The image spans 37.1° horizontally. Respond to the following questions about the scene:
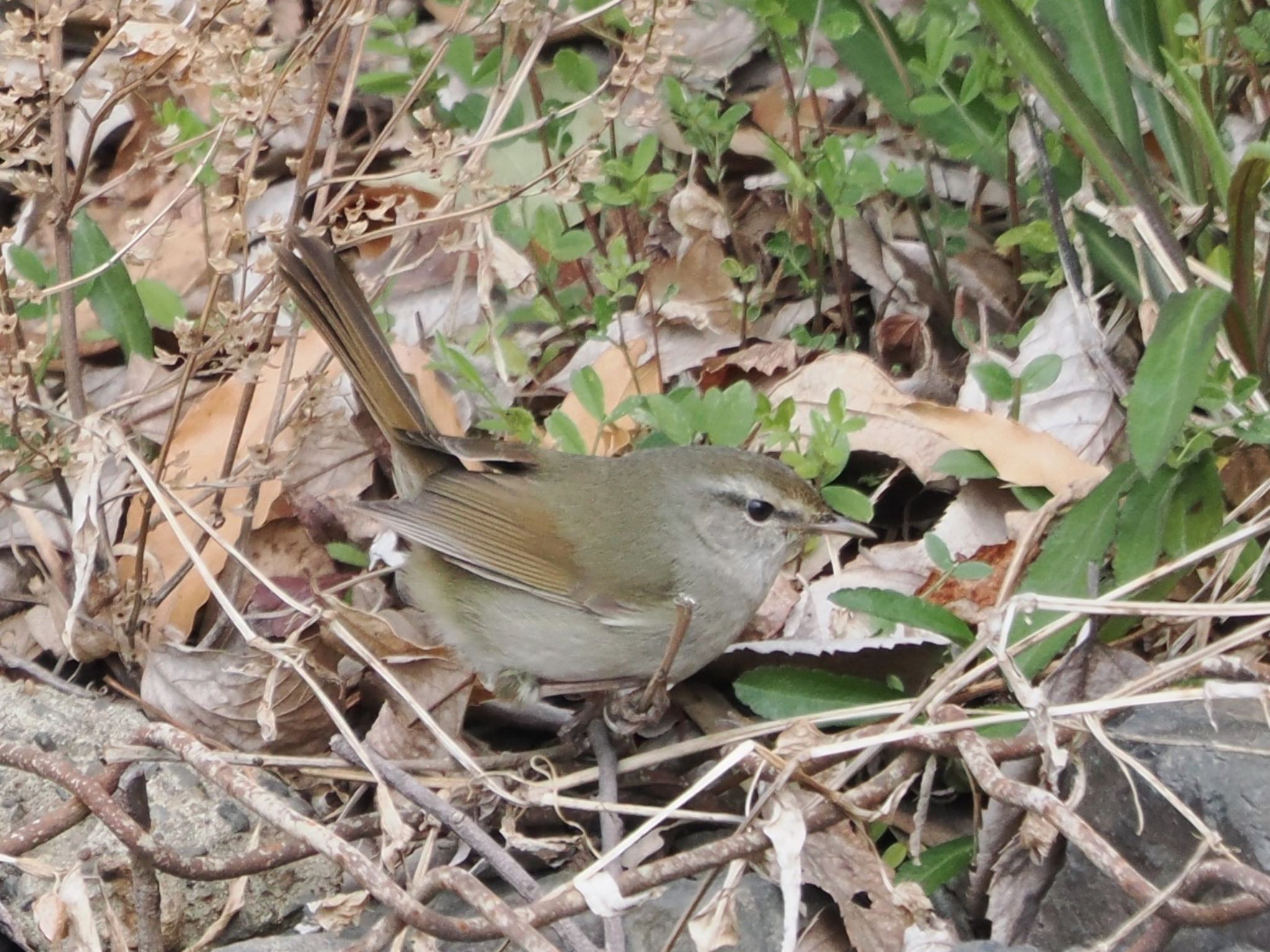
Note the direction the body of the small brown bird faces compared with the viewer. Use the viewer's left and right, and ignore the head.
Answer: facing to the right of the viewer

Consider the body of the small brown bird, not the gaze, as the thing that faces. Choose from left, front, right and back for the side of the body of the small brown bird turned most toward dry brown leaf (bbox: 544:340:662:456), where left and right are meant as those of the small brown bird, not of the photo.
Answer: left

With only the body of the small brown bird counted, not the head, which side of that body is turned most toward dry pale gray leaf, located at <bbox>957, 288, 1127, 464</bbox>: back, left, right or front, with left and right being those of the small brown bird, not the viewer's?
front

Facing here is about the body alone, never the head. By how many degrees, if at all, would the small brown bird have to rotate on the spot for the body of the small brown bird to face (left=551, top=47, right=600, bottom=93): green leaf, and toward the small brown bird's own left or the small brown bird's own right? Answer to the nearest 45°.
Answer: approximately 45° to the small brown bird's own left

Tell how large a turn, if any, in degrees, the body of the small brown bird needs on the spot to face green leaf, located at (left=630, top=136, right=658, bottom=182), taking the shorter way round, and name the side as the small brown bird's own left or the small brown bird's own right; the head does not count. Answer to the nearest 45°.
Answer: approximately 45° to the small brown bird's own left

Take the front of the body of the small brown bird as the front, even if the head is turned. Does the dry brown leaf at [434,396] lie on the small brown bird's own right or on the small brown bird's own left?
on the small brown bird's own left

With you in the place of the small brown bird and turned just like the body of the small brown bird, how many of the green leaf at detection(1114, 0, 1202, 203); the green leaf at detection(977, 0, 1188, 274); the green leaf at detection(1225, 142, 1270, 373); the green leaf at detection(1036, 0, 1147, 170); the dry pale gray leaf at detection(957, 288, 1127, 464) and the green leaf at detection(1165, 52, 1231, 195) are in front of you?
6

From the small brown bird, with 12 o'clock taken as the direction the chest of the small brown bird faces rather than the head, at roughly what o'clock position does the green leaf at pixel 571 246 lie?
The green leaf is roughly at 10 o'clock from the small brown bird.

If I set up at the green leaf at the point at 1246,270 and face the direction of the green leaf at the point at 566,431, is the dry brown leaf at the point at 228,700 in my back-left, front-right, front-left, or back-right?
front-left

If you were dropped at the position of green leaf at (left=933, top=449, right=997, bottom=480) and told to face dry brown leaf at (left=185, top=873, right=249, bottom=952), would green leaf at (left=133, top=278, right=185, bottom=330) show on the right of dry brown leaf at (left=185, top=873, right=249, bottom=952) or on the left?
right

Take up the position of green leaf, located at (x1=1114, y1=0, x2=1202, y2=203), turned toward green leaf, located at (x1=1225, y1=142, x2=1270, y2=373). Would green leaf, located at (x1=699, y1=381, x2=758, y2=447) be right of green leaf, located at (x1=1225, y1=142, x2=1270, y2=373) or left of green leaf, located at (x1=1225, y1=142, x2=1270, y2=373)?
right

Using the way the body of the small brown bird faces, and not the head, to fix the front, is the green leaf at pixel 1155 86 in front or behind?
in front

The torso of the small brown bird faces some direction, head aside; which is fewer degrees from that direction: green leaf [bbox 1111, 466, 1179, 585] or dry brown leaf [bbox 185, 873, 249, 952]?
the green leaf

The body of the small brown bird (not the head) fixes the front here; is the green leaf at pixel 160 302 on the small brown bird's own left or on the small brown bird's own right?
on the small brown bird's own left

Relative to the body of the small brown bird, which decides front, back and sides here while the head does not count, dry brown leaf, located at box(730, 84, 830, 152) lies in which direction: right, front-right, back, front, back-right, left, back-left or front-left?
front-left

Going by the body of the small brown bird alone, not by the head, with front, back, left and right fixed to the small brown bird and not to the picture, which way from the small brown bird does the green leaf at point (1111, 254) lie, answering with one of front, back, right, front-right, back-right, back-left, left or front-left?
front

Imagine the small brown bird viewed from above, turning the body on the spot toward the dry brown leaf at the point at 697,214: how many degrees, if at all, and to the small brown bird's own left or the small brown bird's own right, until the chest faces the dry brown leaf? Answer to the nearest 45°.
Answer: approximately 45° to the small brown bird's own left
